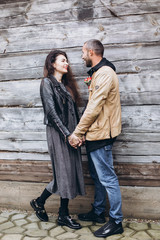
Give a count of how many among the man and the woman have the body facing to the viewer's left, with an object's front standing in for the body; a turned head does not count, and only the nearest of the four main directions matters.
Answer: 1

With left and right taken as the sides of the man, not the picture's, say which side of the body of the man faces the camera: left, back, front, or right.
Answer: left

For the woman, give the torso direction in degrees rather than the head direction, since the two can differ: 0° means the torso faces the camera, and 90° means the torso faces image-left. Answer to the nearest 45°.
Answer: approximately 315°
